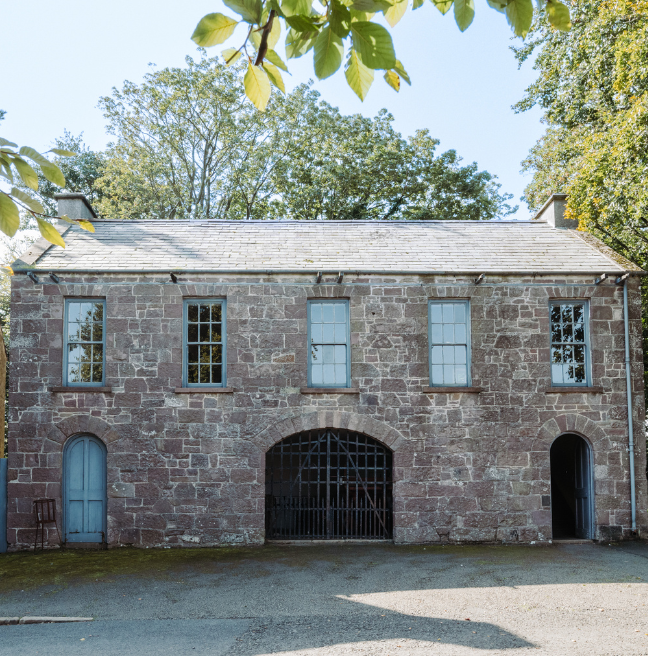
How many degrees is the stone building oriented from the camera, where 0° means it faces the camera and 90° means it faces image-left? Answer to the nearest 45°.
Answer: approximately 0°

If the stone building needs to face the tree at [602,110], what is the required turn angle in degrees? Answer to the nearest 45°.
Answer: approximately 90° to its left

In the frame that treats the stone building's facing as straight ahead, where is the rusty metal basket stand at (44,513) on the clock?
The rusty metal basket stand is roughly at 3 o'clock from the stone building.

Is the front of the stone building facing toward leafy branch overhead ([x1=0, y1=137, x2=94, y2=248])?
yes

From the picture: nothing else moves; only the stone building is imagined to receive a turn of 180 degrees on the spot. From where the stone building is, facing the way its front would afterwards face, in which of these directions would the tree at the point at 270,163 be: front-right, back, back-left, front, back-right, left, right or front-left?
front

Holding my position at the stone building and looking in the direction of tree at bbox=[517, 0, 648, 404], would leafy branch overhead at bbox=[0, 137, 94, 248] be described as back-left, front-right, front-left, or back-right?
back-right

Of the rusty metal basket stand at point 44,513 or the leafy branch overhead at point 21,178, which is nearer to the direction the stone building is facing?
the leafy branch overhead
